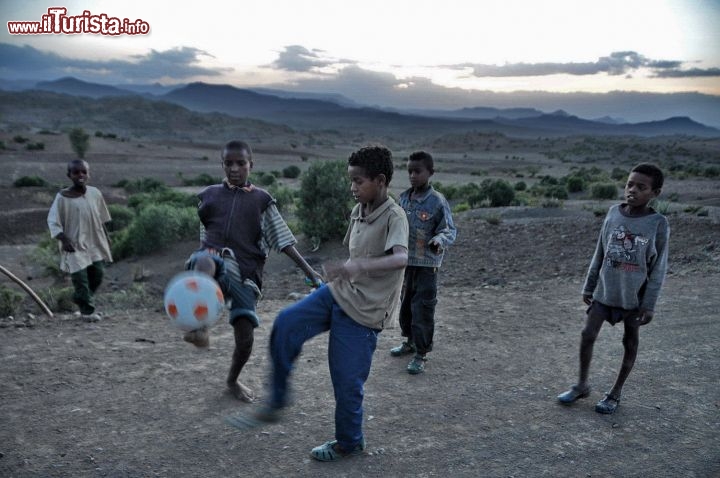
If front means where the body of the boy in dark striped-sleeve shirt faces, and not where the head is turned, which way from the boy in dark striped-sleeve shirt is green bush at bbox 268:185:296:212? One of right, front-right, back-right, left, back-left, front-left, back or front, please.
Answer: back

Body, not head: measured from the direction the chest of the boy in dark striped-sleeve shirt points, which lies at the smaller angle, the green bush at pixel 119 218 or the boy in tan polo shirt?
the boy in tan polo shirt

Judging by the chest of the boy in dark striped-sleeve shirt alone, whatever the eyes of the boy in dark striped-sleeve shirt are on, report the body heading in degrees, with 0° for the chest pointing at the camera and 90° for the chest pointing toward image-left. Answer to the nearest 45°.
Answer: approximately 0°

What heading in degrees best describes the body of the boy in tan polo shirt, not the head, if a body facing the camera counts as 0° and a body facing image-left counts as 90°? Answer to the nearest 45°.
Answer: approximately 45°

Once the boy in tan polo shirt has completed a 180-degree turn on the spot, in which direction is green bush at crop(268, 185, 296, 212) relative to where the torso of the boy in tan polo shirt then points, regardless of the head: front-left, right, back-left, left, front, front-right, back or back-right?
front-left

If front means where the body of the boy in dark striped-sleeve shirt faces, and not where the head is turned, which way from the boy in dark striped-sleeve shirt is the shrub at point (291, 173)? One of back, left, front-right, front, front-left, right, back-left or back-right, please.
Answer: back

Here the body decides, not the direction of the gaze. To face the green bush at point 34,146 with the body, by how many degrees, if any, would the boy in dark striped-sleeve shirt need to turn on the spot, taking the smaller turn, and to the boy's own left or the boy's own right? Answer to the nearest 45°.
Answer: approximately 180°
